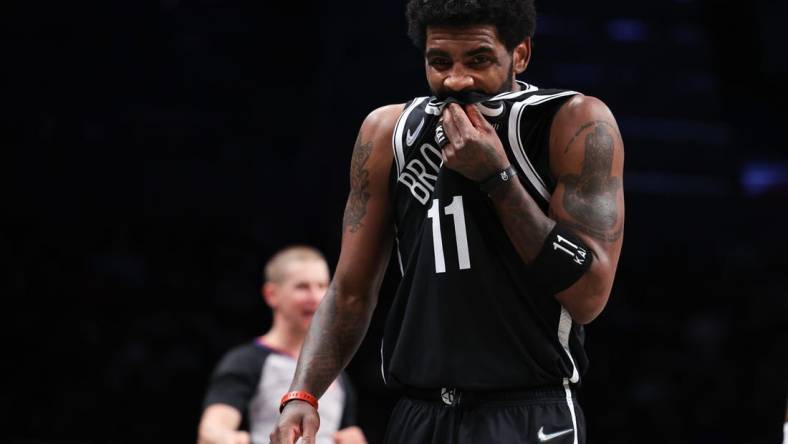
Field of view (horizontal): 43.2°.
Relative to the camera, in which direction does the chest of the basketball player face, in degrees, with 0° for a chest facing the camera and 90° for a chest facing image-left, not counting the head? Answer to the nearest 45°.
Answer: approximately 45°
